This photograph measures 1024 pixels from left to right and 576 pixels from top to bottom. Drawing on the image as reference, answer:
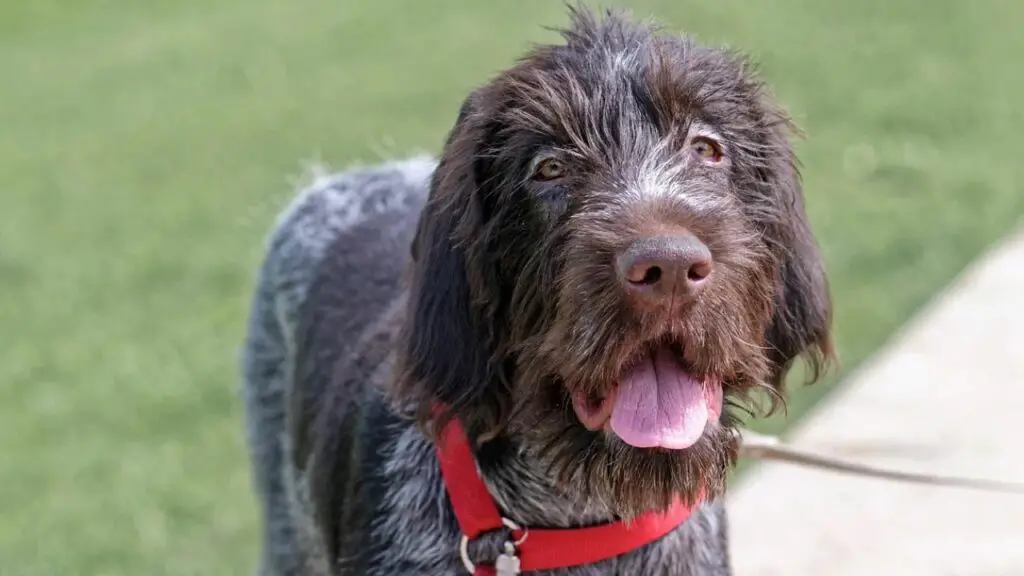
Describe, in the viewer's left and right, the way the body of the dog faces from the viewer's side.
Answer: facing the viewer and to the right of the viewer
